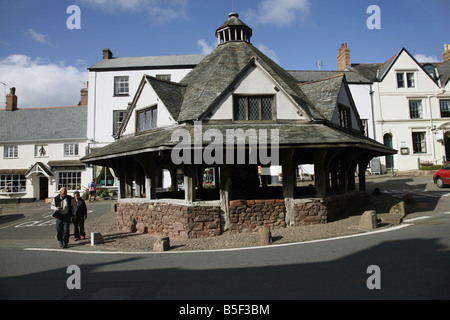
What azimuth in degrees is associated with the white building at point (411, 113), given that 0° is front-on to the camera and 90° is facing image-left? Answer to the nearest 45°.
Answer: approximately 0°

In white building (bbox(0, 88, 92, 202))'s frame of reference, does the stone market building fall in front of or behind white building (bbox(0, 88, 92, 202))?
in front

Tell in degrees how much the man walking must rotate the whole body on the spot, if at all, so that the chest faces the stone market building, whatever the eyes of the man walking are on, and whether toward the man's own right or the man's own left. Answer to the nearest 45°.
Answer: approximately 90° to the man's own left

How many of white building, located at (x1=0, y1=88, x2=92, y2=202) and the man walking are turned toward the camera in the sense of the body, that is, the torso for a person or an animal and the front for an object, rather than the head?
2

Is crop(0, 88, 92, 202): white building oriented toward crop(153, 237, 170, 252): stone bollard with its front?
yes

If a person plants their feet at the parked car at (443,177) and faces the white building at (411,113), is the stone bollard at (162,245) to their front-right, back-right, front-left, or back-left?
back-left

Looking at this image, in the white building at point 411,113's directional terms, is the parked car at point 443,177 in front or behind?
in front

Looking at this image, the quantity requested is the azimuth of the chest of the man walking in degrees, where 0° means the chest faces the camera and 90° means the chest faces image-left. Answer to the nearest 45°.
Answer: approximately 0°

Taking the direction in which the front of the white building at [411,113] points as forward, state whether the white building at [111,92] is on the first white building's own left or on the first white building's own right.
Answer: on the first white building's own right

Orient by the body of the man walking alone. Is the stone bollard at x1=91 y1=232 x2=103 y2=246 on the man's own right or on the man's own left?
on the man's own left

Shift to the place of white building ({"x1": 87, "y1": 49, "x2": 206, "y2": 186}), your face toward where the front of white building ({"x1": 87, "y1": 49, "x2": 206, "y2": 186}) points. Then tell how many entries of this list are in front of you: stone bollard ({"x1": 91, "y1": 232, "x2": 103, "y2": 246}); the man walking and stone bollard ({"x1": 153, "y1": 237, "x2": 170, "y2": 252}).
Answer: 3
